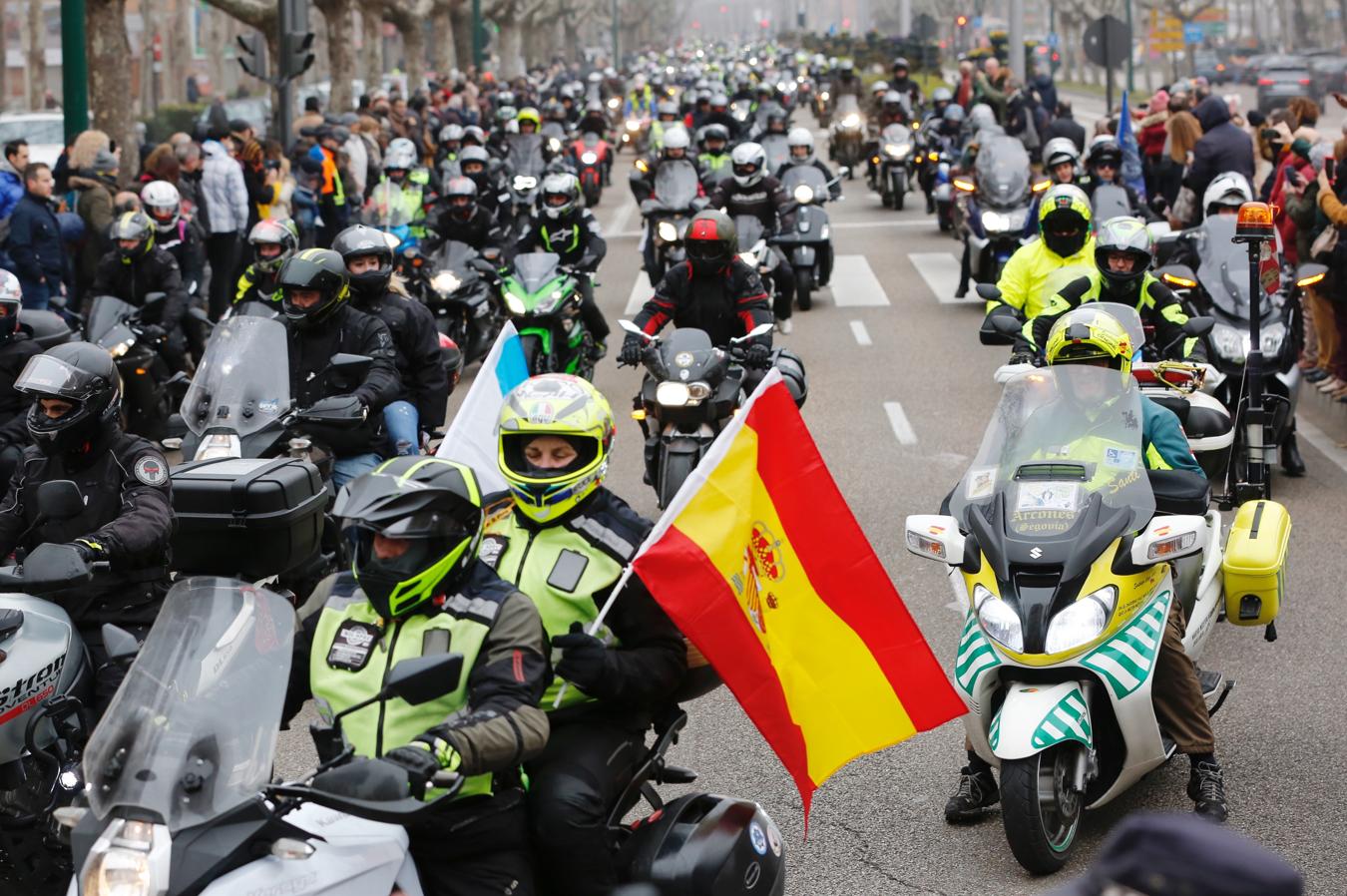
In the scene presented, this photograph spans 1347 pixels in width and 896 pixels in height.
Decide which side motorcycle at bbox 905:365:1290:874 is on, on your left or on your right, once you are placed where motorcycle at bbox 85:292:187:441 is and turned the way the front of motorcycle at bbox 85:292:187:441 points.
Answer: on your left

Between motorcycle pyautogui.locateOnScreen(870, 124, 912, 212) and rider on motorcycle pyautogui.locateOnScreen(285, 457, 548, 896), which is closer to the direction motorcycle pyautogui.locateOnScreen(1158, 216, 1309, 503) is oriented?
the rider on motorcycle

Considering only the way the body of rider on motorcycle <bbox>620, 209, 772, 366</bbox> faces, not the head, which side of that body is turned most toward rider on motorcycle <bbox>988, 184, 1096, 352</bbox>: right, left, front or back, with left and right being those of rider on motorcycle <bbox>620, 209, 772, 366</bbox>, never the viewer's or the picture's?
left

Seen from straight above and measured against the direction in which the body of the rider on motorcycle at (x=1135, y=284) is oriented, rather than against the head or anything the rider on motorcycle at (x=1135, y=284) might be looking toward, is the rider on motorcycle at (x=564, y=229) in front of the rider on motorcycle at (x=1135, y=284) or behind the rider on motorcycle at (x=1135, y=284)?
behind

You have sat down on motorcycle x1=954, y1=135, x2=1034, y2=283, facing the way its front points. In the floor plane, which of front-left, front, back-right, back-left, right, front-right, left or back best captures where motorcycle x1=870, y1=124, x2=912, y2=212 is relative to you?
back

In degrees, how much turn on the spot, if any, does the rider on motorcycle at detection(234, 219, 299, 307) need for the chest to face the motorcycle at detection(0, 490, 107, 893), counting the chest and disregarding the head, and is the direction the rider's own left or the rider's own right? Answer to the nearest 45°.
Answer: approximately 45° to the rider's own left

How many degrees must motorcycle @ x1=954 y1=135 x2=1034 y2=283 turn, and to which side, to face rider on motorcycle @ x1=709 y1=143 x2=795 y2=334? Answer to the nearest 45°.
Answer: approximately 45° to its right
